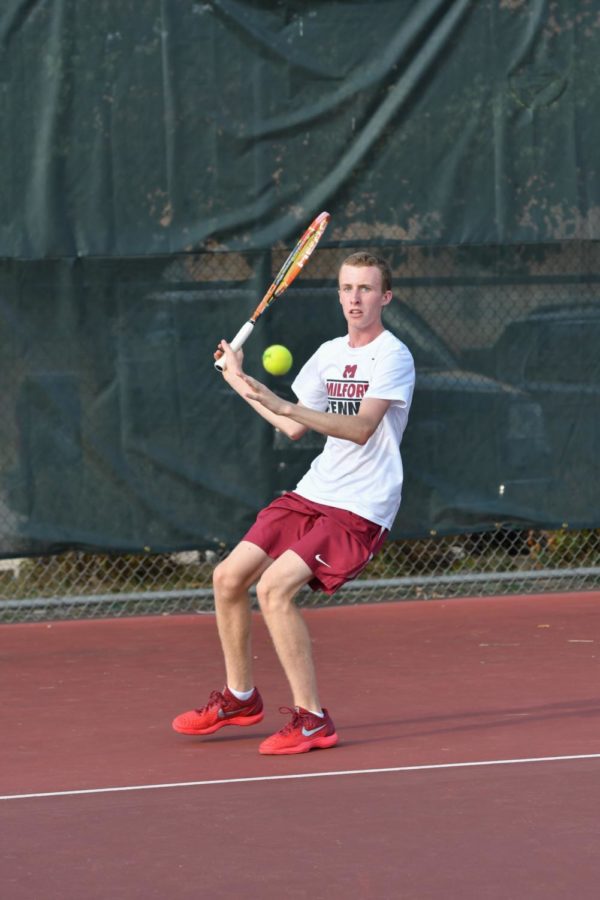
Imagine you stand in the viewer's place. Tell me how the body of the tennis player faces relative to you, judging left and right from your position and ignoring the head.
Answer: facing the viewer and to the left of the viewer

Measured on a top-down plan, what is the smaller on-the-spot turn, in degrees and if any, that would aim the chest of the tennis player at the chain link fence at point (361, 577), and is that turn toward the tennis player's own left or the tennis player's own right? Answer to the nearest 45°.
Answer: approximately 135° to the tennis player's own right
